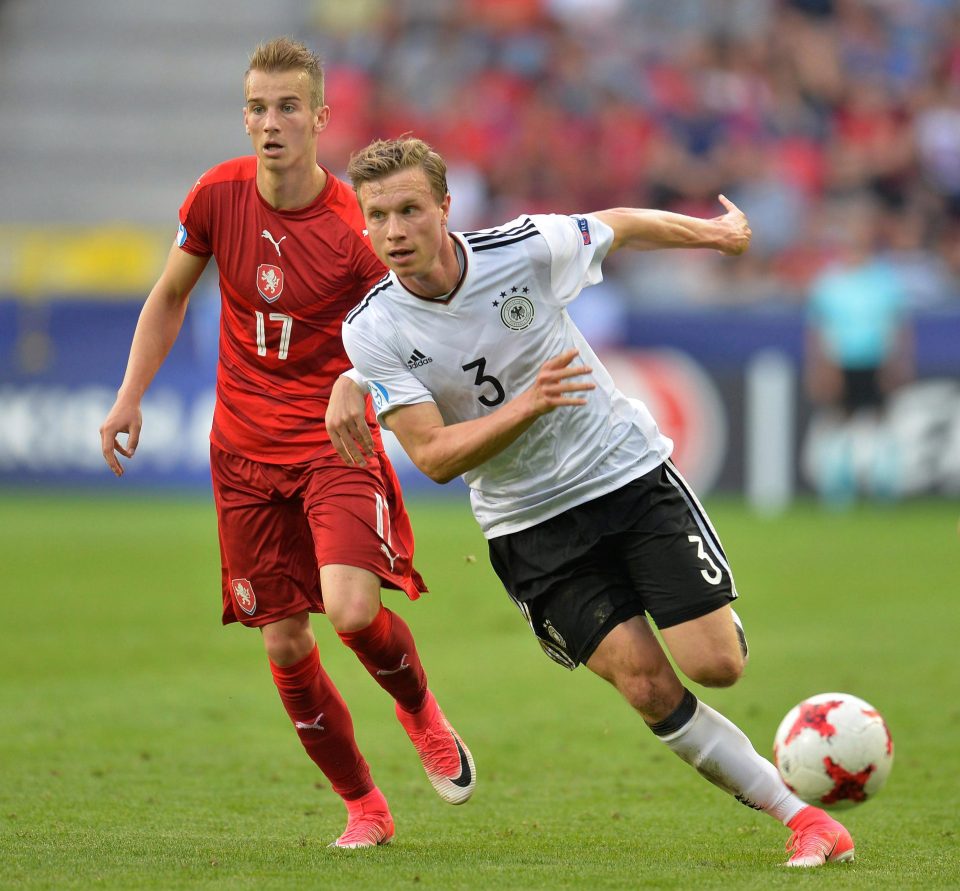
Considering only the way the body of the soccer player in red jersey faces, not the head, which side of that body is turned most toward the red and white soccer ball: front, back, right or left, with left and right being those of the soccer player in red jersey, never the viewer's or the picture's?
left

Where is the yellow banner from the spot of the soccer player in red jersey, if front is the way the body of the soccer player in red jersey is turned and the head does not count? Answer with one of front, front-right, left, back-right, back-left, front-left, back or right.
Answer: back

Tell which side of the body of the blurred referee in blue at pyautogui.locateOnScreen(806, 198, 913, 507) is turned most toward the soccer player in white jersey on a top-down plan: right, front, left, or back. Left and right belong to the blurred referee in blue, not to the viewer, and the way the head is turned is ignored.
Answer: front

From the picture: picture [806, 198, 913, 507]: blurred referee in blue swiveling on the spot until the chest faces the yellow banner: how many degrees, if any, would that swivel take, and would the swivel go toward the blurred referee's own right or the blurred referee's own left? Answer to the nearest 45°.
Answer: approximately 90° to the blurred referee's own right

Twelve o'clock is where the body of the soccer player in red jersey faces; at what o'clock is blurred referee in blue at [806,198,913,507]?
The blurred referee in blue is roughly at 7 o'clock from the soccer player in red jersey.

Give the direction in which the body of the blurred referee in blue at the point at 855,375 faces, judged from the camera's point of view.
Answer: toward the camera

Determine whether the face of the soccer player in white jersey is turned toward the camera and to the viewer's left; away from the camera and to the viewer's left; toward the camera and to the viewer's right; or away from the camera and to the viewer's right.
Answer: toward the camera and to the viewer's left

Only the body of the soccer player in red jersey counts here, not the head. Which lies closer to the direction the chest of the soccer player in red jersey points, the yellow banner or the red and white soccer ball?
the red and white soccer ball

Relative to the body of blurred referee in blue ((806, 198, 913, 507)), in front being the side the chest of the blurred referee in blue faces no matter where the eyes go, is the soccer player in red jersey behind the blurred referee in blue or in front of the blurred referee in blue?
in front

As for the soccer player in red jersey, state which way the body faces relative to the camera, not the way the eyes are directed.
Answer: toward the camera

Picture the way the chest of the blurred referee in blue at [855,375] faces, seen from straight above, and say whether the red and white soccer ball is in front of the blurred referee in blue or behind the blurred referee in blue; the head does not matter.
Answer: in front
